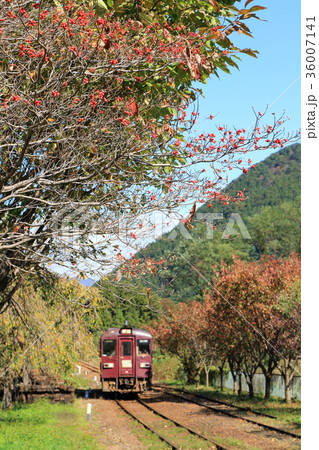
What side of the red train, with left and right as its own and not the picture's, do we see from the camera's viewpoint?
front

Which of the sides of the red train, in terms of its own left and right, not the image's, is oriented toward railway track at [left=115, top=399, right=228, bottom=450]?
front

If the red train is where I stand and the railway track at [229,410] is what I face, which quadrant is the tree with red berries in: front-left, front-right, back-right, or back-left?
front-right

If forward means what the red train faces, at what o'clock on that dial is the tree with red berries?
The tree with red berries is roughly at 12 o'clock from the red train.
